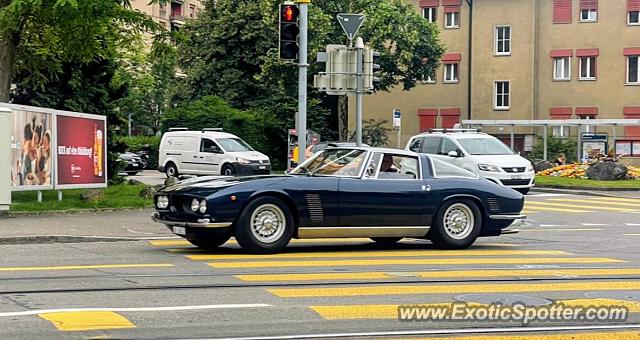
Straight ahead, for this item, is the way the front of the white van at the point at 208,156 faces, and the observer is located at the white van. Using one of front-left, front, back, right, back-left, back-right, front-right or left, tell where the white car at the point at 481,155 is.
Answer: front

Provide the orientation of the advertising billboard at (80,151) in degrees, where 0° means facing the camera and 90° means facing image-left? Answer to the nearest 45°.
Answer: approximately 315°

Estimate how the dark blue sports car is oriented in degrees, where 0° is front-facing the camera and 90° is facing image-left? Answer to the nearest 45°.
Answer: approximately 45°

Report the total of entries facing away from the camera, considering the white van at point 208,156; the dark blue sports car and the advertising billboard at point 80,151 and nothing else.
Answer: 0

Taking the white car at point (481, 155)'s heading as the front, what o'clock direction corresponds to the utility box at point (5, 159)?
The utility box is roughly at 3 o'clock from the white car.

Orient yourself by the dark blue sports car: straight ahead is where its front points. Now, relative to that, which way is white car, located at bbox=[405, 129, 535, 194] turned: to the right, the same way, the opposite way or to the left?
to the left

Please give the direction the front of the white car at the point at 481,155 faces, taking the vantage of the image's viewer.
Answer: facing the viewer and to the right of the viewer

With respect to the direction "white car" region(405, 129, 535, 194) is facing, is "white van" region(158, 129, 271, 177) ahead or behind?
behind

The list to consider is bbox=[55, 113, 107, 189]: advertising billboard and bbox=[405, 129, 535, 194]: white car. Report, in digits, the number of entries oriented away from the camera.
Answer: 0

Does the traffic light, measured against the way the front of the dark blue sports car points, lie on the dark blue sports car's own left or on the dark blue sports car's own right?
on the dark blue sports car's own right
